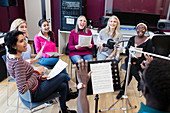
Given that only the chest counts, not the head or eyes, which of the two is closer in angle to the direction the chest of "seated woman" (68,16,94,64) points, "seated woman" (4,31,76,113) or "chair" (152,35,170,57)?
the seated woman

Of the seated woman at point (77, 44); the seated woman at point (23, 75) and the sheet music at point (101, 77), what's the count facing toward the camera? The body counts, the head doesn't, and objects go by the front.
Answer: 2

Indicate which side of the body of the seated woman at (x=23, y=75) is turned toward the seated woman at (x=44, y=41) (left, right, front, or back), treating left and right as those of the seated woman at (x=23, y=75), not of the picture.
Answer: left

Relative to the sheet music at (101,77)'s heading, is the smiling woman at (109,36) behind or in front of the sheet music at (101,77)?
behind

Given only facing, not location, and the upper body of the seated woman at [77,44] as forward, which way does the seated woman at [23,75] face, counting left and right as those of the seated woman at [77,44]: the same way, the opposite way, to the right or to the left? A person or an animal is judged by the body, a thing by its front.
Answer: to the left

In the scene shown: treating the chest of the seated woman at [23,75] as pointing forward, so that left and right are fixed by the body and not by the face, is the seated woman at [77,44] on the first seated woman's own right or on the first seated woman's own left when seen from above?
on the first seated woman's own left

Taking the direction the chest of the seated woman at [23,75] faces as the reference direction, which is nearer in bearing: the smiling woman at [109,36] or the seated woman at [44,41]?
the smiling woman

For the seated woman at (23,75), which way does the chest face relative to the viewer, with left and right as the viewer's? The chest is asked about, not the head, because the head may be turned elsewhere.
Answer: facing to the right of the viewer

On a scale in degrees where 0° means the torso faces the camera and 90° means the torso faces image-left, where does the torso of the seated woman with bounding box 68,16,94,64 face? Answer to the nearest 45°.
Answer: approximately 0°
